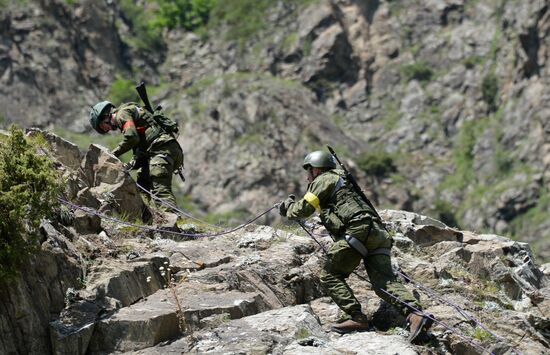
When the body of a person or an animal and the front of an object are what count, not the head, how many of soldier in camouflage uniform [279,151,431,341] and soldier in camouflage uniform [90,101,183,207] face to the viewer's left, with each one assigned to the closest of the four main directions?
2

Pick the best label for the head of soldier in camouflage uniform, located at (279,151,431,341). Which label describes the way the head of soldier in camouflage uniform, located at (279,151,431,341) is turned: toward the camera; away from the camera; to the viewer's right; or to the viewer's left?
to the viewer's left

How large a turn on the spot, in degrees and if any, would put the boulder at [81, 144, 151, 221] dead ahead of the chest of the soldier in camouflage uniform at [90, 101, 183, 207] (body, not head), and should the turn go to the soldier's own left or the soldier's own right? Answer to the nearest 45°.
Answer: approximately 45° to the soldier's own left

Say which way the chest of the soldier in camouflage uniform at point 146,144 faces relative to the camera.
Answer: to the viewer's left

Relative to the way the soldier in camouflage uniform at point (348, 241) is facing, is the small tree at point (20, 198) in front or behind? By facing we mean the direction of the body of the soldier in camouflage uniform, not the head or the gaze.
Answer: in front

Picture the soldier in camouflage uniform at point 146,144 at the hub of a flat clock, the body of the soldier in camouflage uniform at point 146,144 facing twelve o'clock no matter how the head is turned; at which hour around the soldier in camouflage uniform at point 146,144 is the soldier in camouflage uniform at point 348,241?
the soldier in camouflage uniform at point 348,241 is roughly at 8 o'clock from the soldier in camouflage uniform at point 146,144.

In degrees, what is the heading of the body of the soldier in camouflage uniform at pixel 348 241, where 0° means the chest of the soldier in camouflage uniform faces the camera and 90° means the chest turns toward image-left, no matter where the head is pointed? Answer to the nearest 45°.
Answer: approximately 90°

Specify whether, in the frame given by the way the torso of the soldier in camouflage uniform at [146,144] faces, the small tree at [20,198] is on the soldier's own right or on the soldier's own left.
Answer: on the soldier's own left

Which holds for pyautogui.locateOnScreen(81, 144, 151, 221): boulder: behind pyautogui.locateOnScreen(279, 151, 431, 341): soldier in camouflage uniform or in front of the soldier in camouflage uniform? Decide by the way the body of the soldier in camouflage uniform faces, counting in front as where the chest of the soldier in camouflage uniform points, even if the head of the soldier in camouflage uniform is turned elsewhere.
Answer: in front
